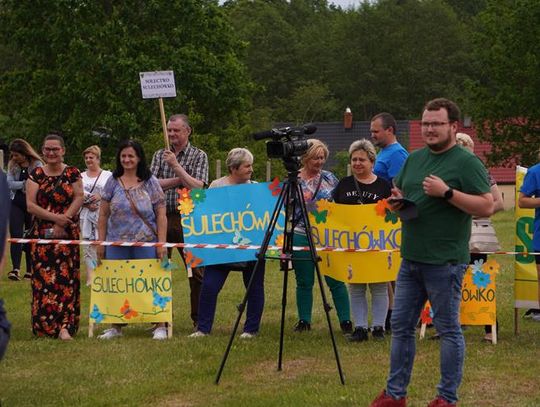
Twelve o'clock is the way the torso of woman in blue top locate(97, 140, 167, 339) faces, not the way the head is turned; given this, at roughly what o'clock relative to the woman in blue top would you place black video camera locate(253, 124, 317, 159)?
The black video camera is roughly at 11 o'clock from the woman in blue top.

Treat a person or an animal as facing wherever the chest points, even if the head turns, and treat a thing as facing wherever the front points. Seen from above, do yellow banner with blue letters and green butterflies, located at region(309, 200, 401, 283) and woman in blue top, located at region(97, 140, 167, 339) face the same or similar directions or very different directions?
same or similar directions

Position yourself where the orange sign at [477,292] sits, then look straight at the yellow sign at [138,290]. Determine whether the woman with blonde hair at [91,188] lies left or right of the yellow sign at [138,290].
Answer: right

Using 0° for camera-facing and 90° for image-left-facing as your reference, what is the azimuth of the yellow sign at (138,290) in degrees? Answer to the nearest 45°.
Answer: approximately 0°

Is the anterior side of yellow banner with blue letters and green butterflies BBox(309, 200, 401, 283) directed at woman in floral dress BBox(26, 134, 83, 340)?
no

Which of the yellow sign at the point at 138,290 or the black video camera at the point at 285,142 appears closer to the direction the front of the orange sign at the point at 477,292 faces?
the black video camera

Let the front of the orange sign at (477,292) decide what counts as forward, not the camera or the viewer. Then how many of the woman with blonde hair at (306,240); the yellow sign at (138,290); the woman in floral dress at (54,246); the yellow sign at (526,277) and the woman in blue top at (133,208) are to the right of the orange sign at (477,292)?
4

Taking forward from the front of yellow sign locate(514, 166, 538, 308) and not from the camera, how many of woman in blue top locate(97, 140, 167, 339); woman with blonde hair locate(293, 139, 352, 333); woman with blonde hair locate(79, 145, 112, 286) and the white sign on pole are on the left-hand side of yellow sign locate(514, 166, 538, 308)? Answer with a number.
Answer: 0

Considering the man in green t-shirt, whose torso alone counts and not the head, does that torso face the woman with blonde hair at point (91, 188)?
no

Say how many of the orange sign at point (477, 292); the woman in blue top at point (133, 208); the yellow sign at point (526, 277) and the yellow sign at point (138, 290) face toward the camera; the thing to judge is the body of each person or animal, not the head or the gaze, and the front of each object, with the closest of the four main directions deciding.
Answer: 4

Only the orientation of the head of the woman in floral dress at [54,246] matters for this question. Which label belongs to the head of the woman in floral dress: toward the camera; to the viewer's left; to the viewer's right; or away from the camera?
toward the camera

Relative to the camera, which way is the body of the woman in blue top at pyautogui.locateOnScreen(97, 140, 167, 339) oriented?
toward the camera

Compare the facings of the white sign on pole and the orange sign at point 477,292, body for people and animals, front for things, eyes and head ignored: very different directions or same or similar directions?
same or similar directions

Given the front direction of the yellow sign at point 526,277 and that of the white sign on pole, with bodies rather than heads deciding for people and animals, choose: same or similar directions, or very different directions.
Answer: same or similar directions

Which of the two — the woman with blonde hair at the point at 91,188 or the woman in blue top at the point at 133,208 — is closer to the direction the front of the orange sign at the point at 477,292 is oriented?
the woman in blue top

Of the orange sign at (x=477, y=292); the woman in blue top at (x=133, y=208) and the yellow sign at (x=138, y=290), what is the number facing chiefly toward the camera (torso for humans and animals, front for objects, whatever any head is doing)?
3

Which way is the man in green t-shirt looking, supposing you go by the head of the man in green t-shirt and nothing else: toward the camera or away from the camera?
toward the camera

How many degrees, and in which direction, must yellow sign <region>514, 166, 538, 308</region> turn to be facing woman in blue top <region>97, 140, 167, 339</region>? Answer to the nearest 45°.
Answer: approximately 90° to its right

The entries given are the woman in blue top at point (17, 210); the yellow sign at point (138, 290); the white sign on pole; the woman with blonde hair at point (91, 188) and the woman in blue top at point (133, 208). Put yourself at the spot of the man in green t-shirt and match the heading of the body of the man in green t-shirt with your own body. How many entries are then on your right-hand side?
5

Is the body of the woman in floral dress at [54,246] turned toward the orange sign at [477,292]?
no

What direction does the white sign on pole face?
toward the camera
